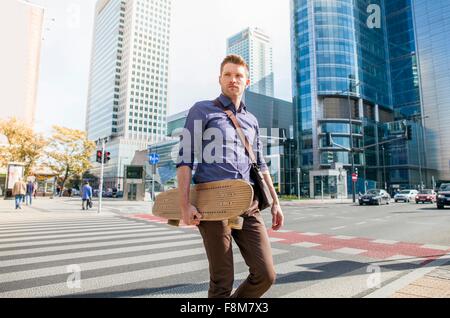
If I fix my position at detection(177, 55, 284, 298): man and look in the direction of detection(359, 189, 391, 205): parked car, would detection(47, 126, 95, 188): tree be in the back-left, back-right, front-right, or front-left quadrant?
front-left

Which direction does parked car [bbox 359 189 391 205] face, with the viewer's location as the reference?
facing the viewer and to the left of the viewer

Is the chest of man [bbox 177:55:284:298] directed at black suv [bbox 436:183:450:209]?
no

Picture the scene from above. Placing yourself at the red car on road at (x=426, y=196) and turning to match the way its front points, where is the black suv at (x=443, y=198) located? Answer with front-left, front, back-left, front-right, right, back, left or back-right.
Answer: front-left

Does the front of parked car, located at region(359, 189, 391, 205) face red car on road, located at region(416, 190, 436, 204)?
no

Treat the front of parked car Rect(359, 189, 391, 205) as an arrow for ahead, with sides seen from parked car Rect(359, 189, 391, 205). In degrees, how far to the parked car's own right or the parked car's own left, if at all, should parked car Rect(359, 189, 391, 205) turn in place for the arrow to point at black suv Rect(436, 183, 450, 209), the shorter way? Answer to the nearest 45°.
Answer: approximately 90° to the parked car's own left

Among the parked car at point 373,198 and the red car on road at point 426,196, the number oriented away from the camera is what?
0

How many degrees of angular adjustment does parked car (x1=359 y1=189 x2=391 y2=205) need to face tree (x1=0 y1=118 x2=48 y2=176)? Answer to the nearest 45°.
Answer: approximately 45° to its right

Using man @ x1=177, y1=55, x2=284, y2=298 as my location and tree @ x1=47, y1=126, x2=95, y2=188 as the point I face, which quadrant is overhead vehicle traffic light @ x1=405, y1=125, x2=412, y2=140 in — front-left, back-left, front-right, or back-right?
front-right

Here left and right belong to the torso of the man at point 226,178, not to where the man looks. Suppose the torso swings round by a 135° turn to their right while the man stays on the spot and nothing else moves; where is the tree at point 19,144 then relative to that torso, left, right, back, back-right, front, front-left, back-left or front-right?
front-right

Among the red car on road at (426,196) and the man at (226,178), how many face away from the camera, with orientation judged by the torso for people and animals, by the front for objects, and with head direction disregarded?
0

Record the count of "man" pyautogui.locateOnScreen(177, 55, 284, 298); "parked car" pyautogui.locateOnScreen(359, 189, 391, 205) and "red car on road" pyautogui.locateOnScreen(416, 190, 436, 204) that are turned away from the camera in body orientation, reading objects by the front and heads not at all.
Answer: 0
